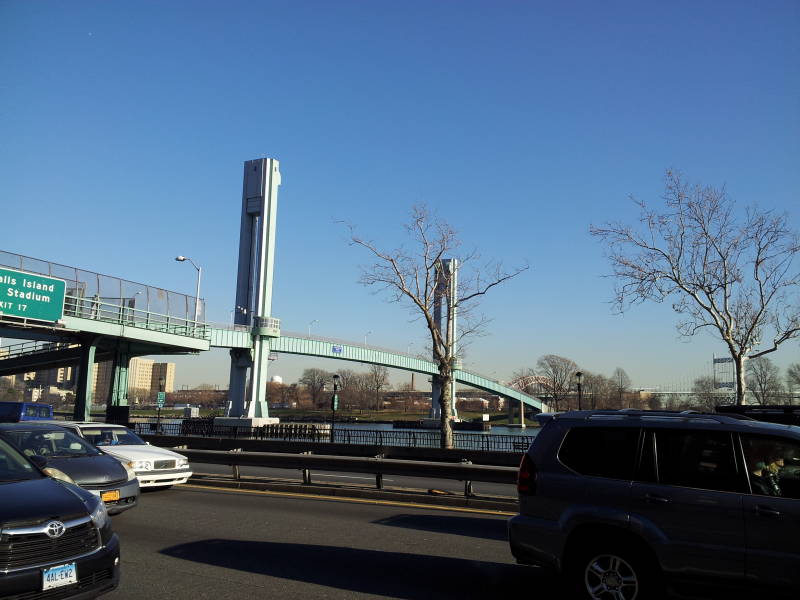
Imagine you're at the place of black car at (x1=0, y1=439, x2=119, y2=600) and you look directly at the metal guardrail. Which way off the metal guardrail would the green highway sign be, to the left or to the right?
left

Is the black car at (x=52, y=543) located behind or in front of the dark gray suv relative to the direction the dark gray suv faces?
behind

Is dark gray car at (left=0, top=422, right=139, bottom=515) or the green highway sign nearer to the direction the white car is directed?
the dark gray car

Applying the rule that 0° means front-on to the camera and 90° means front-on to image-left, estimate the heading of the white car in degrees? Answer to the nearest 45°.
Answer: approximately 315°

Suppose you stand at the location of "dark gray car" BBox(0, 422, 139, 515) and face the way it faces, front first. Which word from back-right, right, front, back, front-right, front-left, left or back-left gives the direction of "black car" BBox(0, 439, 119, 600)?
front-right

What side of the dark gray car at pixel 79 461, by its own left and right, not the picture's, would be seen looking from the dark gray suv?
front

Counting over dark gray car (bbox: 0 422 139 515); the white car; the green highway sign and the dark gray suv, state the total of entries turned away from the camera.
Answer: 0

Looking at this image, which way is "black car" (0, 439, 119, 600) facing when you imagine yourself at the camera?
facing the viewer and to the right of the viewer

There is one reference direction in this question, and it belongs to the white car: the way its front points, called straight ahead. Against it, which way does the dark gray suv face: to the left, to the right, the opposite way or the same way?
the same way

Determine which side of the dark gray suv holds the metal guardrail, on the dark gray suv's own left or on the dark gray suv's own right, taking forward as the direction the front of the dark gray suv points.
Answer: on the dark gray suv's own left

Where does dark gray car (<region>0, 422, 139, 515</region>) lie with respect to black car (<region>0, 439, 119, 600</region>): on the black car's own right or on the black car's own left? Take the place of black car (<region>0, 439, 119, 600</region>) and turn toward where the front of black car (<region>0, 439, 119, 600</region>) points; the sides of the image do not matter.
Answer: on the black car's own left

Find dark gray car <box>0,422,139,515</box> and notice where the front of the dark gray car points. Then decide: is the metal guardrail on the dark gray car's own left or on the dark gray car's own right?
on the dark gray car's own left
